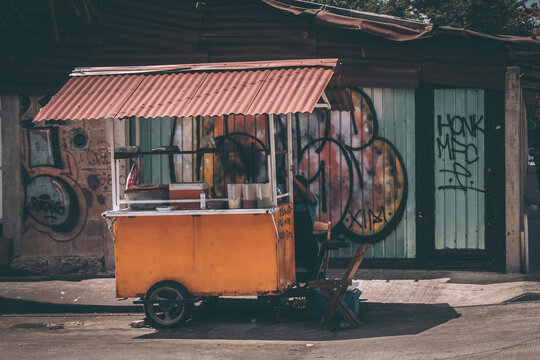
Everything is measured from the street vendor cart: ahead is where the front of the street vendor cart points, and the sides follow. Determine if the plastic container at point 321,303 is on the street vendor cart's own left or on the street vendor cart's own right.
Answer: on the street vendor cart's own left
